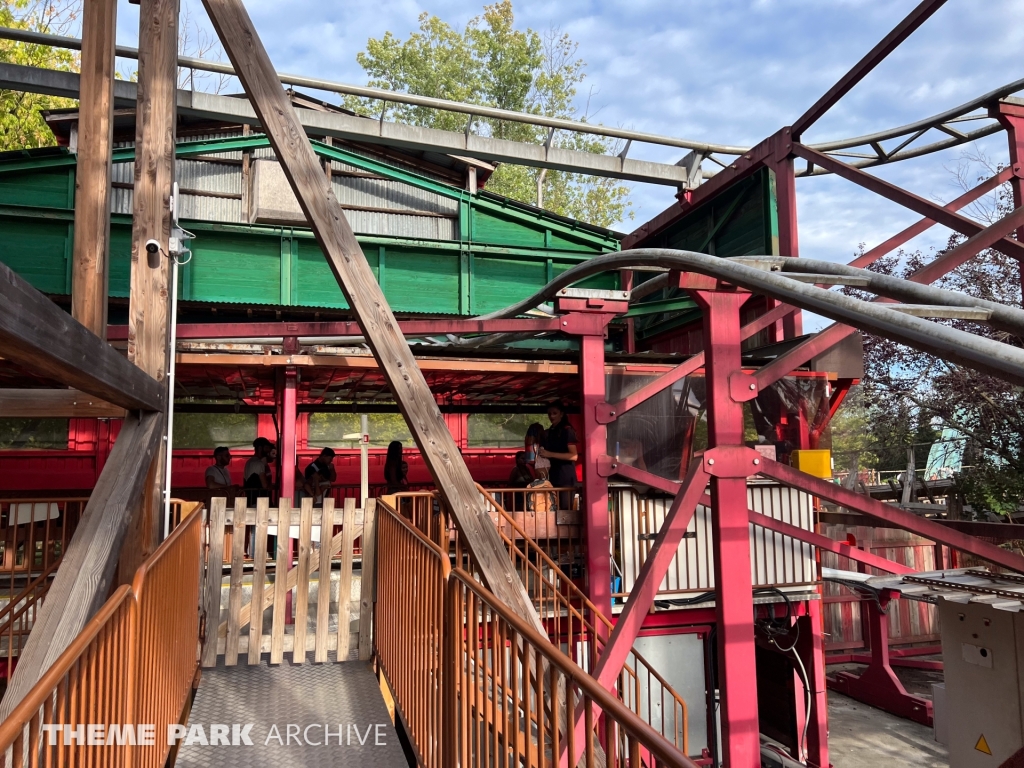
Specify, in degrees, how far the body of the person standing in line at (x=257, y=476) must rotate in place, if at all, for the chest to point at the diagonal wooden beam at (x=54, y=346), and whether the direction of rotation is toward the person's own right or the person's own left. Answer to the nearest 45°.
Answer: approximately 90° to the person's own right

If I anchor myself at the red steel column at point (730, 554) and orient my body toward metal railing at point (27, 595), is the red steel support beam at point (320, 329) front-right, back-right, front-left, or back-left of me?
front-right

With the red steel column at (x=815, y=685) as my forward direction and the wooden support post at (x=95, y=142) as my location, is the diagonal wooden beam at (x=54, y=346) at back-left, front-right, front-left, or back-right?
back-right

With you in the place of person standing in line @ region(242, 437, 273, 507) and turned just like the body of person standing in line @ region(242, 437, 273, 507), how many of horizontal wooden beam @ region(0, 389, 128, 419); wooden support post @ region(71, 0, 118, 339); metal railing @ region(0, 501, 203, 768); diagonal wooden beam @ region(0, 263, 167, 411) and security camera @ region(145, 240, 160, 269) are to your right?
5

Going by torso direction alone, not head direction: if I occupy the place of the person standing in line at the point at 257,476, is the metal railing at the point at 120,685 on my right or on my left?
on my right
